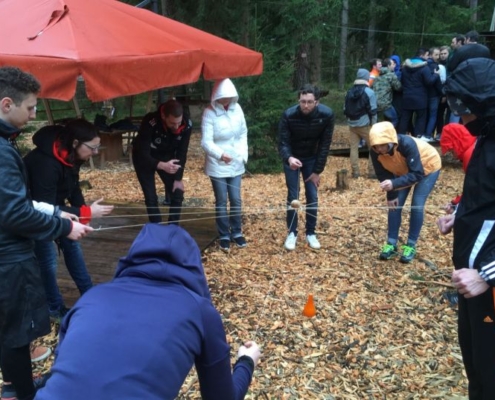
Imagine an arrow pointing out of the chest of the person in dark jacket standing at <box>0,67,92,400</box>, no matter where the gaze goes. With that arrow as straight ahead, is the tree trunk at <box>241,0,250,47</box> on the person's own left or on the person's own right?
on the person's own left

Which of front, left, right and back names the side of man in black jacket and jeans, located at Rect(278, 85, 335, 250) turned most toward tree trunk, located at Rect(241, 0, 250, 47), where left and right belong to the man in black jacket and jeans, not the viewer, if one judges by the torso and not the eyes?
back

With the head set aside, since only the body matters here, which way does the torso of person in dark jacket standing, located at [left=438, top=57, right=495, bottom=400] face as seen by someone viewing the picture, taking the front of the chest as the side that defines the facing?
to the viewer's left

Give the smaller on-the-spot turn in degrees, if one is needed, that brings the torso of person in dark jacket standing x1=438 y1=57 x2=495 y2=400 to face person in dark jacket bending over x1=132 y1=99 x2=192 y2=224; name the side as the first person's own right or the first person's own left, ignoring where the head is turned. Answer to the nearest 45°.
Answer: approximately 45° to the first person's own right

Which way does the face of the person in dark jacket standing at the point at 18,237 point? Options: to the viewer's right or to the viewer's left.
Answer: to the viewer's right

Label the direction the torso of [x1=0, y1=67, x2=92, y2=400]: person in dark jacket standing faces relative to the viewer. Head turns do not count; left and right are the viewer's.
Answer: facing to the right of the viewer

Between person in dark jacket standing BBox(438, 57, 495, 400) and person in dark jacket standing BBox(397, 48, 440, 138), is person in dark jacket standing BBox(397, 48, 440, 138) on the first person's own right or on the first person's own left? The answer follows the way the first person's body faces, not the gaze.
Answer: on the first person's own right

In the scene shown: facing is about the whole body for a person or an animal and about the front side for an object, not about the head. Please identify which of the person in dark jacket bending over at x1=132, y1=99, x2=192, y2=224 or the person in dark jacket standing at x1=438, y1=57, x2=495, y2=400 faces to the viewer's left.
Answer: the person in dark jacket standing at x1=438, y1=57, x2=495, y2=400

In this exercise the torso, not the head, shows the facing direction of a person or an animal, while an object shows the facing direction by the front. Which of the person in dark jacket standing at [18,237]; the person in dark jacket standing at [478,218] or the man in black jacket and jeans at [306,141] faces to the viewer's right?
the person in dark jacket standing at [18,237]

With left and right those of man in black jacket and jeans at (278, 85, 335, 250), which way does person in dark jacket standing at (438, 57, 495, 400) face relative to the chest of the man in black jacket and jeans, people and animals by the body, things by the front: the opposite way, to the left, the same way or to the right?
to the right

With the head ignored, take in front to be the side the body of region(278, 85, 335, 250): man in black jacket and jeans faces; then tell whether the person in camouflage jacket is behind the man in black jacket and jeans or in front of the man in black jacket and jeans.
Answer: behind

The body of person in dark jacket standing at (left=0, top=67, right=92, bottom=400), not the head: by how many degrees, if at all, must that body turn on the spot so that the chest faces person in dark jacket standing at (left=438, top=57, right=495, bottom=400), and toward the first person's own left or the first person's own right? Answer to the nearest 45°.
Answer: approximately 45° to the first person's own right

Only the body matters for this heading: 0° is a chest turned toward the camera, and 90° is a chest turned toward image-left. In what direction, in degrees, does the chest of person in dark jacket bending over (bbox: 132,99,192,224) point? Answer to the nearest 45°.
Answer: approximately 315°

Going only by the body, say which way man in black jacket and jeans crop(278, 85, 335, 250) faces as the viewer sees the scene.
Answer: toward the camera

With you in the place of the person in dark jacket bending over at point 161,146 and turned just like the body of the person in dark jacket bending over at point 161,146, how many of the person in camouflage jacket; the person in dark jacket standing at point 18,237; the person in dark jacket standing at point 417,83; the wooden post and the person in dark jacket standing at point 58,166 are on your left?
3

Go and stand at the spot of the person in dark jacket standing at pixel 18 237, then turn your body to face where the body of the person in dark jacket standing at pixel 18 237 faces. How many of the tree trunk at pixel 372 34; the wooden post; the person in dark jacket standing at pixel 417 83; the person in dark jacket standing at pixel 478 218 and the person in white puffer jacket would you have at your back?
0
